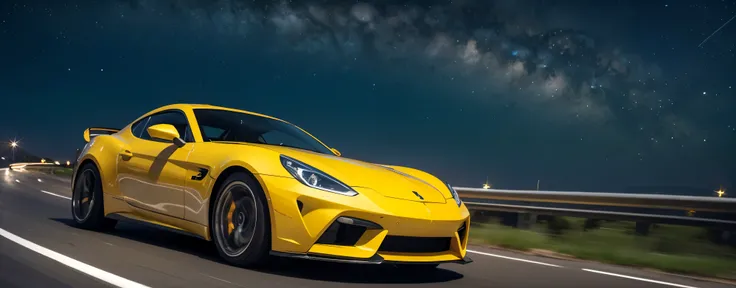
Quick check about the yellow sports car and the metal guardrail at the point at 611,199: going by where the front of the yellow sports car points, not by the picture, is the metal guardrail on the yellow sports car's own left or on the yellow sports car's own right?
on the yellow sports car's own left

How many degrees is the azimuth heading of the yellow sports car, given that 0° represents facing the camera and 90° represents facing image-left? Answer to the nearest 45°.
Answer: approximately 315°
